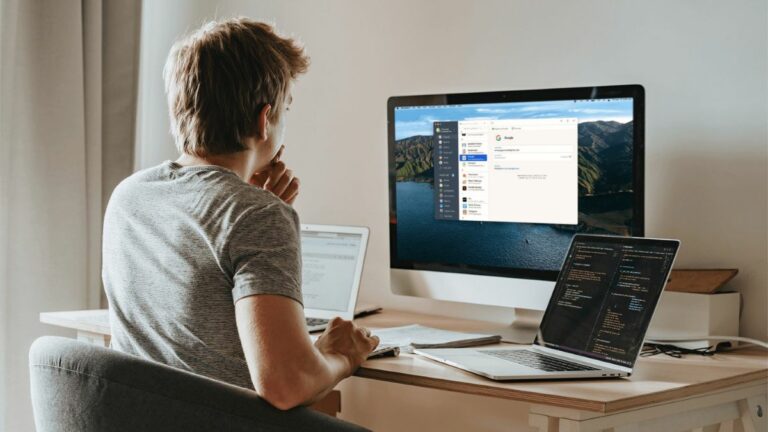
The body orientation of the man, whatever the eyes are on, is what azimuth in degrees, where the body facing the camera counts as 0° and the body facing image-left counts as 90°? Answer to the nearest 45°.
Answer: approximately 225°

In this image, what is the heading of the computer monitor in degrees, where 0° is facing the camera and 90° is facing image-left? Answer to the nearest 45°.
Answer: approximately 45°

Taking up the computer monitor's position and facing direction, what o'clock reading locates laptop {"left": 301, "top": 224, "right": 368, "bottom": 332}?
The laptop is roughly at 2 o'clock from the computer monitor.

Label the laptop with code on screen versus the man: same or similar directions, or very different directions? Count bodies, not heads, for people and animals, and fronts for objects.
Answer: very different directions

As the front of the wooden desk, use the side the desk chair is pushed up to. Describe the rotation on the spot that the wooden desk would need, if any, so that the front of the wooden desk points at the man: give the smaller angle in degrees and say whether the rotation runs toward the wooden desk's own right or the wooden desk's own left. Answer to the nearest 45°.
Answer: approximately 45° to the wooden desk's own right

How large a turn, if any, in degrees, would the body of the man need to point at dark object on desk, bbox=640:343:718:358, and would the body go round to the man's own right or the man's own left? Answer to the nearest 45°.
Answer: approximately 45° to the man's own right

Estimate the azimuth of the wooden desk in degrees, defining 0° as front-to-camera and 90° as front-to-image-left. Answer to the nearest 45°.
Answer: approximately 45°

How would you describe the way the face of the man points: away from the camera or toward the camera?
away from the camera
